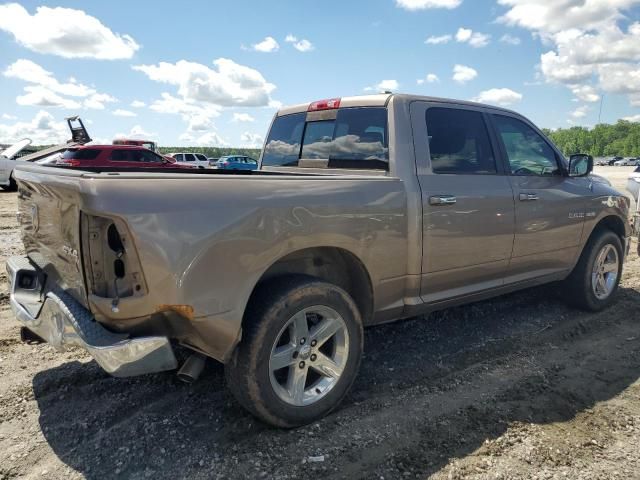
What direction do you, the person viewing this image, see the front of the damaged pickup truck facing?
facing away from the viewer and to the right of the viewer

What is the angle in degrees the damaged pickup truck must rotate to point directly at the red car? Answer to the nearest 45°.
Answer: approximately 90° to its left
